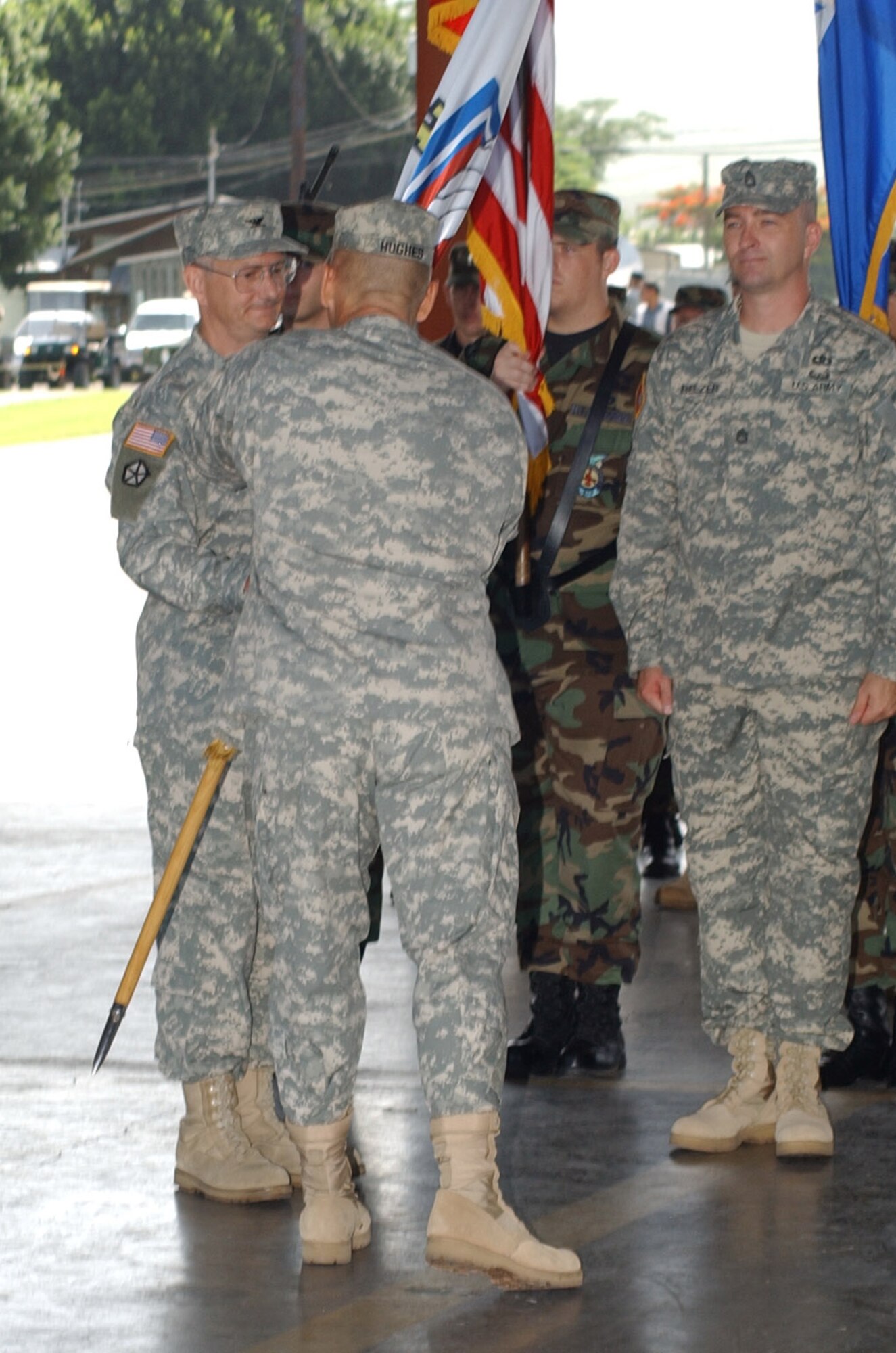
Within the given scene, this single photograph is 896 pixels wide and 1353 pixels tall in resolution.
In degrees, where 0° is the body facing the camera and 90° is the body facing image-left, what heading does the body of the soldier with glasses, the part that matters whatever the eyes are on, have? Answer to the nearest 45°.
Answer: approximately 315°

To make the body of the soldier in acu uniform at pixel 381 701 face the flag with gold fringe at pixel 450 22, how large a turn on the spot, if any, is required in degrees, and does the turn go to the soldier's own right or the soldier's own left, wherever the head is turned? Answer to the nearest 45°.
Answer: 0° — they already face it

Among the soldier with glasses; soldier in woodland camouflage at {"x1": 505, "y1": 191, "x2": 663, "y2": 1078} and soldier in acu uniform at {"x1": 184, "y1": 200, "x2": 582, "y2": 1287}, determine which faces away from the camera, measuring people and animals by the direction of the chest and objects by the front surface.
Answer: the soldier in acu uniform

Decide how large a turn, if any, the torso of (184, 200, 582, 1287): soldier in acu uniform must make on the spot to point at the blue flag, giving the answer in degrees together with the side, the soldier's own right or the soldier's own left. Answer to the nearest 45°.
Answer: approximately 45° to the soldier's own right

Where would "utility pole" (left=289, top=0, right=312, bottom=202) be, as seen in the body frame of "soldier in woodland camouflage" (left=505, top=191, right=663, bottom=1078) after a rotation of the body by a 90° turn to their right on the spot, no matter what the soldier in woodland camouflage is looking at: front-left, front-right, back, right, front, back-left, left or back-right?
front-right

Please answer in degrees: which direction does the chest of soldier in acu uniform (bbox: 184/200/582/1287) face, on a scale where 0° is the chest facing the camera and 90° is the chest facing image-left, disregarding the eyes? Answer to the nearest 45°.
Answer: approximately 180°

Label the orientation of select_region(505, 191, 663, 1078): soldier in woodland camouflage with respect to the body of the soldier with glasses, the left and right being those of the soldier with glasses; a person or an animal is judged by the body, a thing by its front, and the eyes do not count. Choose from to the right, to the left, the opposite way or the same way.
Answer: to the right

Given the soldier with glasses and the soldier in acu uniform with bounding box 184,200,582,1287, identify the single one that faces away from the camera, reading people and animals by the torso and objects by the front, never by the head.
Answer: the soldier in acu uniform

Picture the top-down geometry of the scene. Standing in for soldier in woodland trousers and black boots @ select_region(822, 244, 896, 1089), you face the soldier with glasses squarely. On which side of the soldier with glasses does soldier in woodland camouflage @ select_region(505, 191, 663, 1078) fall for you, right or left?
right

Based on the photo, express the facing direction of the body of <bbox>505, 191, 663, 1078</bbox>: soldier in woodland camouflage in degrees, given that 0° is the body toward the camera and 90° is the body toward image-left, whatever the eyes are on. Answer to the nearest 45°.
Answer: approximately 45°

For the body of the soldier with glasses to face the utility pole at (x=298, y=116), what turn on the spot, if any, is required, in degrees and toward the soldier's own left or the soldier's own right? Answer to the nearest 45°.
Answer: approximately 135° to the soldier's own left
